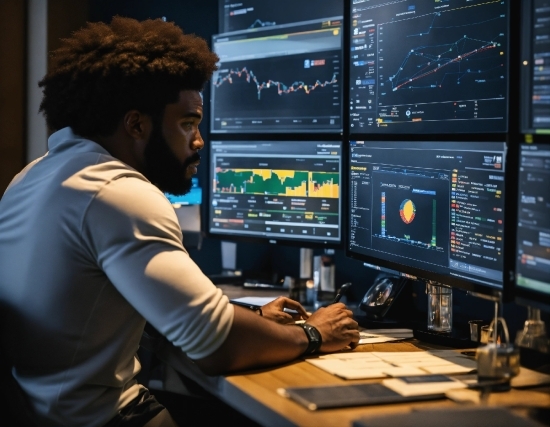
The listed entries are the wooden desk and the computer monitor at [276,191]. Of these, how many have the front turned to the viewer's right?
0

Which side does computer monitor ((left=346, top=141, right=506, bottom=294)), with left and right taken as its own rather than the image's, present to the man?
front

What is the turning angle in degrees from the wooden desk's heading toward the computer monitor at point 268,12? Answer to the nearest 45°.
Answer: approximately 135° to its right

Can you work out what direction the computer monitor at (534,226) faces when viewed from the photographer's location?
facing the viewer and to the left of the viewer

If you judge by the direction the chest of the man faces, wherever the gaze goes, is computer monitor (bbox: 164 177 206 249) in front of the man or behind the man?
in front

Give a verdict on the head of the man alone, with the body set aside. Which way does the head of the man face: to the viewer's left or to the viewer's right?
to the viewer's right

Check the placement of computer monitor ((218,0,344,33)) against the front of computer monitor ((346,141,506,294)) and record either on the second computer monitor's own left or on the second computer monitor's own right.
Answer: on the second computer monitor's own right

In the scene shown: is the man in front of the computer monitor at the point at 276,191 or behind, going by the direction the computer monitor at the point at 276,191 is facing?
in front

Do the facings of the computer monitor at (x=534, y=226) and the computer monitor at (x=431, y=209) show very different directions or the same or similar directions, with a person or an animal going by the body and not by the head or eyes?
same or similar directions

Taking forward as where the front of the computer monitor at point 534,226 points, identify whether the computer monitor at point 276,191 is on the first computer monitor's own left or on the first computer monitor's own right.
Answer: on the first computer monitor's own right

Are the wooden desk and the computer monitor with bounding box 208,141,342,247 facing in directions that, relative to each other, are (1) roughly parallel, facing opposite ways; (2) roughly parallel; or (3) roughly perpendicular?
roughly parallel

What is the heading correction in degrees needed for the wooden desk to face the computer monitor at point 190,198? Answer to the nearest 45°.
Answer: approximately 135° to its right

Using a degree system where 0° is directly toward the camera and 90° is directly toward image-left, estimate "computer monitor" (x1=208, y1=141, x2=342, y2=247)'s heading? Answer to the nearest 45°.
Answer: approximately 45°

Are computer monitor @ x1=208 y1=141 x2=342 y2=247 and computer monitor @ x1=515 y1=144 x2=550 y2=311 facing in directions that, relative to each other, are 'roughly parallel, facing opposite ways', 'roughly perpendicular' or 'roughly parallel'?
roughly parallel
